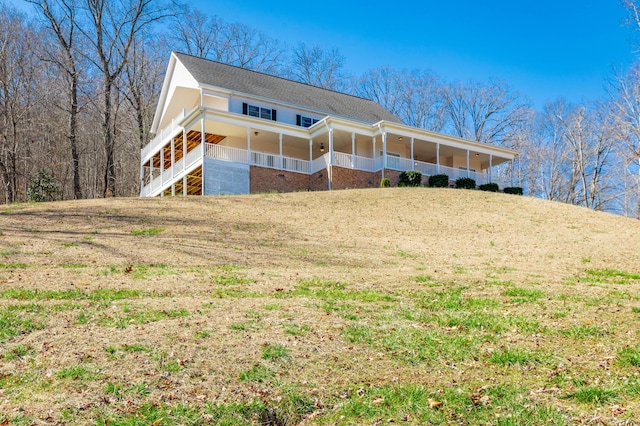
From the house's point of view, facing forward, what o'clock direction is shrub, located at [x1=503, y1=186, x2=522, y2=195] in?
The shrub is roughly at 10 o'clock from the house.

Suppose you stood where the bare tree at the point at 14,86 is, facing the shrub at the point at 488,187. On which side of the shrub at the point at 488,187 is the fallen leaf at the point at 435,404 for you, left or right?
right

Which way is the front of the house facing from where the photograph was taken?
facing the viewer and to the right of the viewer

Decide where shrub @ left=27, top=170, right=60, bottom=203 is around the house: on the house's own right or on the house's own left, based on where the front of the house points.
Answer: on the house's own right

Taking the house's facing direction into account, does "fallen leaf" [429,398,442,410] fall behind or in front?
in front

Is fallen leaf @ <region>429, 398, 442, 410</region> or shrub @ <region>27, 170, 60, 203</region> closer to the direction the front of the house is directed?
the fallen leaf

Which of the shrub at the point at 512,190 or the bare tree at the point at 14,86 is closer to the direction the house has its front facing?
the shrub

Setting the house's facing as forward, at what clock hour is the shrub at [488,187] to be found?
The shrub is roughly at 10 o'clock from the house.

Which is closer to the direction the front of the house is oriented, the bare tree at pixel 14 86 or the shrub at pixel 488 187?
the shrub

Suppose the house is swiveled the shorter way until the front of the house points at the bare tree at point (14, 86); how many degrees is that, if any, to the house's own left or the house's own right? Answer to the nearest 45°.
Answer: approximately 135° to the house's own right
